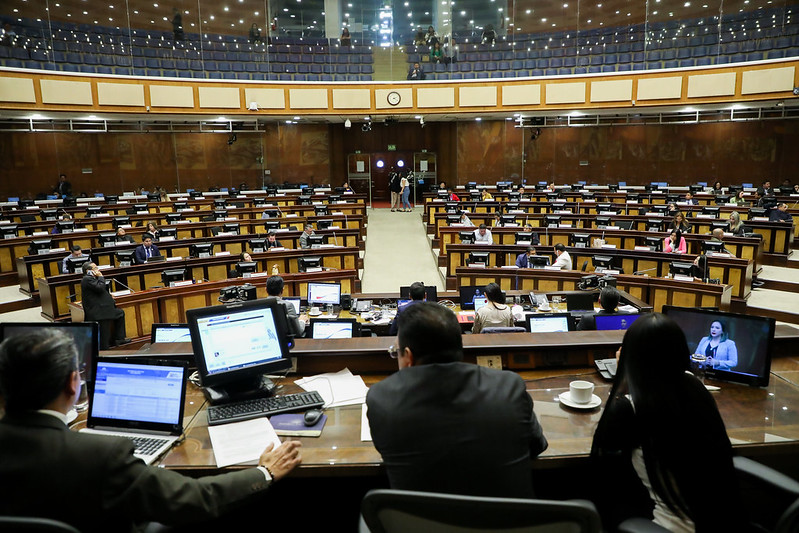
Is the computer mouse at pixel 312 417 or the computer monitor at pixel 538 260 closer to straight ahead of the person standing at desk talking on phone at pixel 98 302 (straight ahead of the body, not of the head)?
the computer monitor

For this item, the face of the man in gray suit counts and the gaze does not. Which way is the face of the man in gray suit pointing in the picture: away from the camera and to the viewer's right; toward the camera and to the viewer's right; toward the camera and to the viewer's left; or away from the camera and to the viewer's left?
away from the camera and to the viewer's right

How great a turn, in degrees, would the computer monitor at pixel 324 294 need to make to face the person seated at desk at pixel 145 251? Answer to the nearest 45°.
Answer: approximately 135° to its right

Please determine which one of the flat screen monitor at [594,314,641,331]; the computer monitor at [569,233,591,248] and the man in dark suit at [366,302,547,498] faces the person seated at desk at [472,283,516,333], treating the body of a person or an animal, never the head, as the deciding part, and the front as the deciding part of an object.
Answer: the man in dark suit

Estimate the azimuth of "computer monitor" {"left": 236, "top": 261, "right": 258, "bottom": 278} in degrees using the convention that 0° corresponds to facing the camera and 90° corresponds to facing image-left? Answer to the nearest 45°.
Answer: approximately 180°

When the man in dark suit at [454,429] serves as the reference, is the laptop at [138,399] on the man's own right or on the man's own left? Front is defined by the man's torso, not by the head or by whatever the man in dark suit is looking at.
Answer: on the man's own left

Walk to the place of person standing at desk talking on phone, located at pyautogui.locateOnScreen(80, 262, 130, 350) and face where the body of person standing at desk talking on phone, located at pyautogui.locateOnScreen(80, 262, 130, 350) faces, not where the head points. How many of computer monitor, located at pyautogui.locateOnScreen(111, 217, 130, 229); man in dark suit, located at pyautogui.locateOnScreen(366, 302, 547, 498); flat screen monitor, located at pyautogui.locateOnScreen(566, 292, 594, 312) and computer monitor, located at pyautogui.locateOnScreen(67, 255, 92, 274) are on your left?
2

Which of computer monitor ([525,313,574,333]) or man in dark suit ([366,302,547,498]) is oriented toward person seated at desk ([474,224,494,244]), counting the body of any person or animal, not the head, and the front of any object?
the man in dark suit

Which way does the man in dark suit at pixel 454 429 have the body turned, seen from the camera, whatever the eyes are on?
away from the camera

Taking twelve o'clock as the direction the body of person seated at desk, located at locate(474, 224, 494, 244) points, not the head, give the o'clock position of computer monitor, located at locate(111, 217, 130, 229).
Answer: The computer monitor is roughly at 3 o'clock from the person seated at desk.

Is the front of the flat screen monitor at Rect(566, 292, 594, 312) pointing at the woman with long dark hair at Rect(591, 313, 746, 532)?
yes

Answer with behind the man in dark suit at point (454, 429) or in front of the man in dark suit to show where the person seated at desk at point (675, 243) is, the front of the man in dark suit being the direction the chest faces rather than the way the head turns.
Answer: in front

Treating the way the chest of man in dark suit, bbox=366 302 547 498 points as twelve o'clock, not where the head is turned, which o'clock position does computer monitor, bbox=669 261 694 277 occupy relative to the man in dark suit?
The computer monitor is roughly at 1 o'clock from the man in dark suit.

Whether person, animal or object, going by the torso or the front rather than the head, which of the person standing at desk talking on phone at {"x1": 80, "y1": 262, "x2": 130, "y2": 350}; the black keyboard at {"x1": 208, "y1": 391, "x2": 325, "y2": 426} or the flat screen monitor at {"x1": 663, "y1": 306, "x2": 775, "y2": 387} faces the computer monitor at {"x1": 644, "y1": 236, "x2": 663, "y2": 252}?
the person standing at desk talking on phone

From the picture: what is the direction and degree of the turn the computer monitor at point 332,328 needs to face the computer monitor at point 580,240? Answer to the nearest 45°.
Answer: approximately 135° to its left

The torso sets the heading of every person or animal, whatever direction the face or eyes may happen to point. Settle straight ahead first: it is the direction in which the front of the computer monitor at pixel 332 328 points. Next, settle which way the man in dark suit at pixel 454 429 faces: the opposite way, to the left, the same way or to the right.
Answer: the opposite way

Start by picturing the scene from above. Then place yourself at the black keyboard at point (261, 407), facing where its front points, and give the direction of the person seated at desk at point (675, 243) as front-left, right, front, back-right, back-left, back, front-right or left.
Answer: back-left

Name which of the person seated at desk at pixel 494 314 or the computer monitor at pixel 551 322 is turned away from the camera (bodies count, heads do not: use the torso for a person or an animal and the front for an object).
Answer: the person seated at desk
